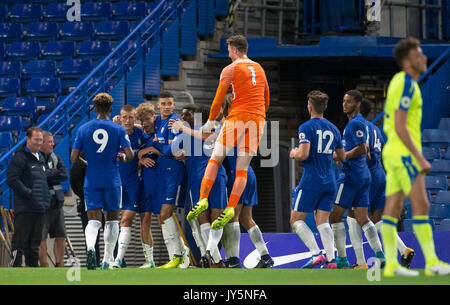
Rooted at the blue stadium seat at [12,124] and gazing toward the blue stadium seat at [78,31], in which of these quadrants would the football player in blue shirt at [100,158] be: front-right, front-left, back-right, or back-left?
back-right

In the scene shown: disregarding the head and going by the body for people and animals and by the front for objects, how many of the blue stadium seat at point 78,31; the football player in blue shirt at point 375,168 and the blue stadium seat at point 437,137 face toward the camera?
2

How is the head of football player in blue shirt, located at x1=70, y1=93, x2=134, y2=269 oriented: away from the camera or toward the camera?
away from the camera

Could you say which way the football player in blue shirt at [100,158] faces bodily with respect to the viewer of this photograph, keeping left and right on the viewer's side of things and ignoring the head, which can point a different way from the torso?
facing away from the viewer

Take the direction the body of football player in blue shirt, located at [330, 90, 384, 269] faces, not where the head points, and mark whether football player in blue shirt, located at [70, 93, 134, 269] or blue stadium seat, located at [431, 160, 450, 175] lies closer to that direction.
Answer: the football player in blue shirt

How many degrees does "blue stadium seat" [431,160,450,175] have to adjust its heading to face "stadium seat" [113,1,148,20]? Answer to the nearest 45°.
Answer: approximately 90° to its right

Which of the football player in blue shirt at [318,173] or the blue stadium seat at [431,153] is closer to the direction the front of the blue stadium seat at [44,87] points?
the football player in blue shirt

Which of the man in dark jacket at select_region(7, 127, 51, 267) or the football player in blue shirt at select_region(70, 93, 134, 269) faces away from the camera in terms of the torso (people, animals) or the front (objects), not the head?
the football player in blue shirt

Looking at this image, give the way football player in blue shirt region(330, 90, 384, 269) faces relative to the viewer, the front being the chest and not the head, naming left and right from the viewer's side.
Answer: facing to the left of the viewer

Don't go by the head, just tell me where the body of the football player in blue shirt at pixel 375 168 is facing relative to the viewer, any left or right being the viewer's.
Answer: facing away from the viewer and to the left of the viewer

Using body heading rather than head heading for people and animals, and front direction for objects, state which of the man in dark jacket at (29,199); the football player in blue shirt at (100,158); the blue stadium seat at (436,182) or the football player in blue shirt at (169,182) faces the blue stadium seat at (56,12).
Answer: the football player in blue shirt at (100,158)

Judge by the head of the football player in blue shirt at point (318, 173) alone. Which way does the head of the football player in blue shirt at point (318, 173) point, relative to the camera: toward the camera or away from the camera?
away from the camera

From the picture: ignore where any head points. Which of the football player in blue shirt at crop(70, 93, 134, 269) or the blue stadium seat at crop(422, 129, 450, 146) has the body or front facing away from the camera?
the football player in blue shirt

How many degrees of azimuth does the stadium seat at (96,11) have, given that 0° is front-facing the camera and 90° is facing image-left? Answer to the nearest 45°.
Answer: approximately 0°
